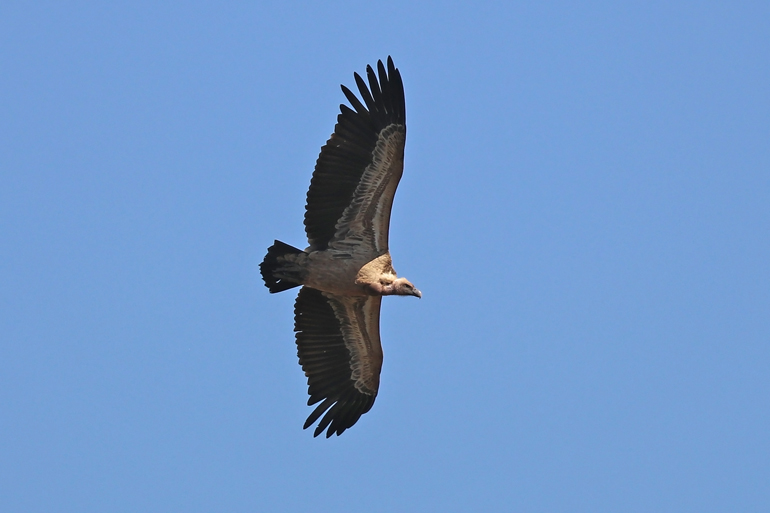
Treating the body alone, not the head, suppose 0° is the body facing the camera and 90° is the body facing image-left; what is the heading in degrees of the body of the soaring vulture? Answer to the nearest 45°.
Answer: approximately 270°
